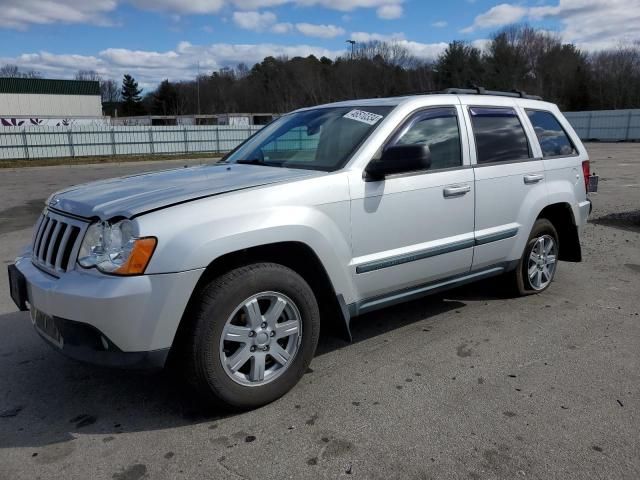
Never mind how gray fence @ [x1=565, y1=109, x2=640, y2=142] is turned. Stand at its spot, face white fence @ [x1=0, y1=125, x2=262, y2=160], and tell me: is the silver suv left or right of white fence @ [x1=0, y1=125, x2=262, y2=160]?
left

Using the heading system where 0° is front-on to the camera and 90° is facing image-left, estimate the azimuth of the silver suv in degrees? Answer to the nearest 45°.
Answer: approximately 45°

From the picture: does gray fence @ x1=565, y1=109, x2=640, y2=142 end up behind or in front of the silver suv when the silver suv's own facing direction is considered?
behind

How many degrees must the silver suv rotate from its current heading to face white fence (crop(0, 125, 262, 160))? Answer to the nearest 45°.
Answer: approximately 135° to its right

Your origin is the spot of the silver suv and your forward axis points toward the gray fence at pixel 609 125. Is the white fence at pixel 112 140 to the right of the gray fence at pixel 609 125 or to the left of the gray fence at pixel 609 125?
left
